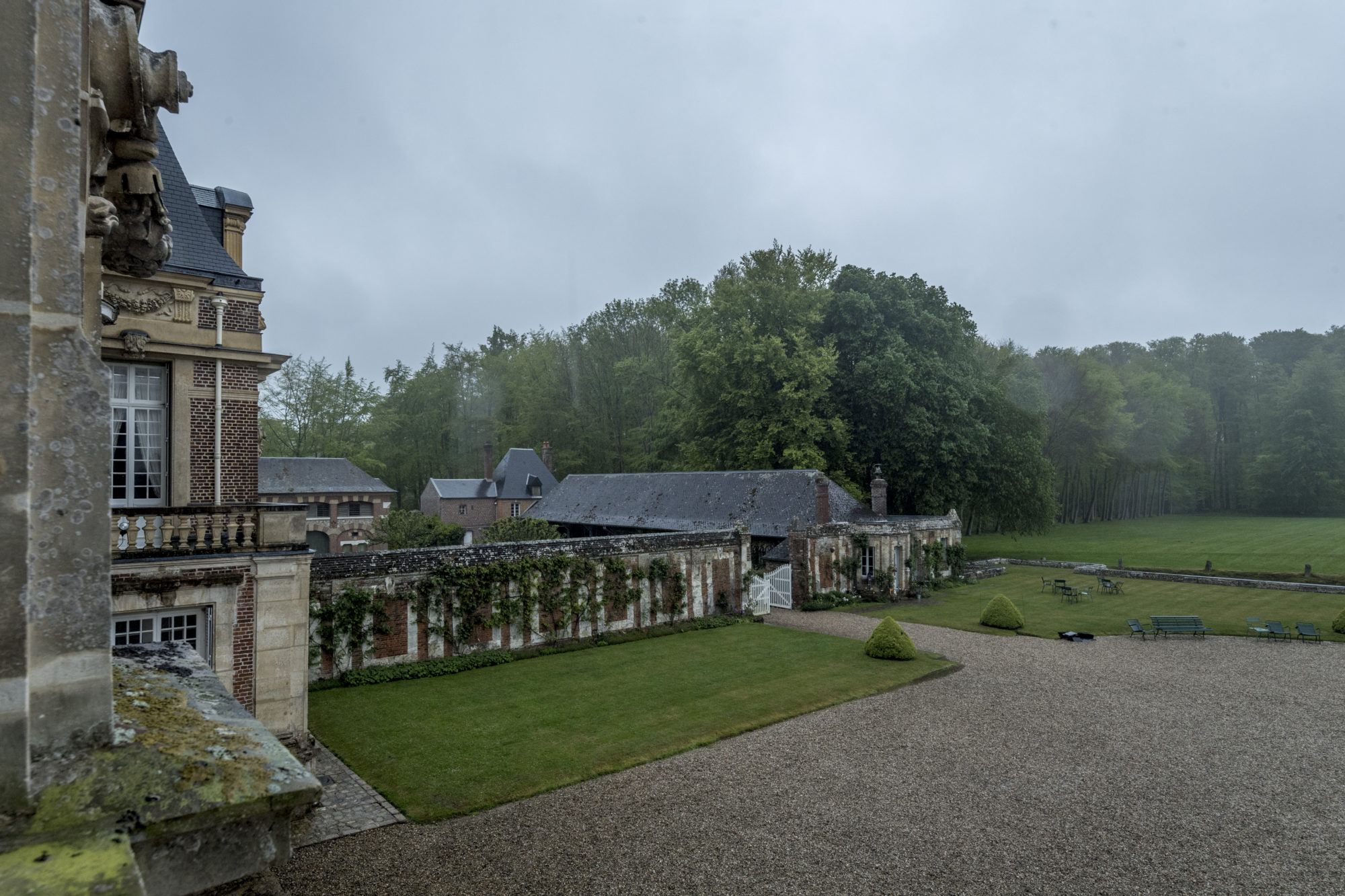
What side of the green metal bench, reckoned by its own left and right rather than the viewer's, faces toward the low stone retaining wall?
back

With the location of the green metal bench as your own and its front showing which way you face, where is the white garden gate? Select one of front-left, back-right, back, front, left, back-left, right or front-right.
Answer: right

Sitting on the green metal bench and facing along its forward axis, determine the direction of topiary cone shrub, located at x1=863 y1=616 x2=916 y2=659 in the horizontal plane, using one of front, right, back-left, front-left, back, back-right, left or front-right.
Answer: front-right

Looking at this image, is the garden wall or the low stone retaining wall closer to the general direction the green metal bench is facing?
the garden wall

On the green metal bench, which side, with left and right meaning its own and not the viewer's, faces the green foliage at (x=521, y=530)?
right

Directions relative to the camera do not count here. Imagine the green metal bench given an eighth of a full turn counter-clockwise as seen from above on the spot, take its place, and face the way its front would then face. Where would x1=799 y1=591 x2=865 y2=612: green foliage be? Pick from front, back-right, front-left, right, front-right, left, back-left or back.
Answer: back-right

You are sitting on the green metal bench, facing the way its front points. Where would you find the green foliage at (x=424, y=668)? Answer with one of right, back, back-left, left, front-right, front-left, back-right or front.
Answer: front-right

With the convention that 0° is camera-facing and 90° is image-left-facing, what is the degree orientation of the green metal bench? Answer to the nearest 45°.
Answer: approximately 0°
